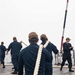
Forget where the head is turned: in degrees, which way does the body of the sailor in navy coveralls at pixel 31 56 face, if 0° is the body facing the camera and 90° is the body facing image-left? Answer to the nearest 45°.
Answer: approximately 180°

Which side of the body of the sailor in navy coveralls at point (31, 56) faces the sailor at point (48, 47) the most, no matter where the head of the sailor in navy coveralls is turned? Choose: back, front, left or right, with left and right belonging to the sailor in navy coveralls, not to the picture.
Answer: front
